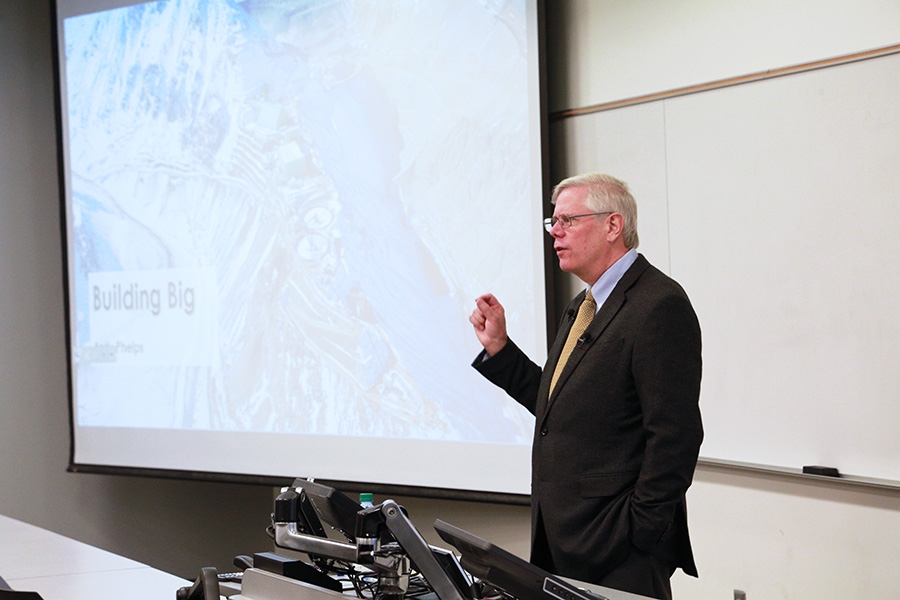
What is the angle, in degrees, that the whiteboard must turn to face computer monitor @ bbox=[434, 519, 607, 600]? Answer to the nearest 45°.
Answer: approximately 45° to its left

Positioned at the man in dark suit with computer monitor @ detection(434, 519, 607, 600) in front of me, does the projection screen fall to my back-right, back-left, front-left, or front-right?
back-right

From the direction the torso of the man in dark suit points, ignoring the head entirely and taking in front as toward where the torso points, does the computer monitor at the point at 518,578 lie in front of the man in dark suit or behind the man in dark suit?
in front

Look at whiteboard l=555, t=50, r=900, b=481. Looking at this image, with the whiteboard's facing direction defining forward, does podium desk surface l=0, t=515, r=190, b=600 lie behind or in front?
in front

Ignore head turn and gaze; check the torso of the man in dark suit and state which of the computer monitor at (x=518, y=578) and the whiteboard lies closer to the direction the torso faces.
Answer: the computer monitor

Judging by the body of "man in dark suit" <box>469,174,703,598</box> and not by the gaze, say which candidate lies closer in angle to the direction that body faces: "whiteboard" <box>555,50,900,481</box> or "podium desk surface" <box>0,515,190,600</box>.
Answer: the podium desk surface

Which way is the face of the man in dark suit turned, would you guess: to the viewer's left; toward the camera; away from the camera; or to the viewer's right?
to the viewer's left

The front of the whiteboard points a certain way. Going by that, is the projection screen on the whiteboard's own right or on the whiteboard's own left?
on the whiteboard's own right

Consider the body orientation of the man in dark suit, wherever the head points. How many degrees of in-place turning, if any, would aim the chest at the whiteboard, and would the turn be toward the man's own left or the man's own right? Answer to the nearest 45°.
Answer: approximately 180°

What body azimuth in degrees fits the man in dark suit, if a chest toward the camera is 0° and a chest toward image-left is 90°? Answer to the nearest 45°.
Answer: approximately 45°
